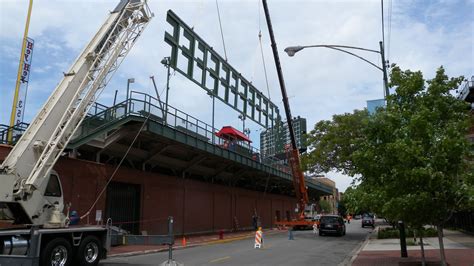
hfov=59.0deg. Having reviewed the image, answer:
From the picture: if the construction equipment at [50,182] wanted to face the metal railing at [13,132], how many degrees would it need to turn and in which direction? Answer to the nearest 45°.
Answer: approximately 90° to its right

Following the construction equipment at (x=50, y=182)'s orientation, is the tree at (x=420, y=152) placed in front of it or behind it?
behind

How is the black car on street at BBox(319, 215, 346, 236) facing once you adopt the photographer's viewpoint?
facing away from the viewer

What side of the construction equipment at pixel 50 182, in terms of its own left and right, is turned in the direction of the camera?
left

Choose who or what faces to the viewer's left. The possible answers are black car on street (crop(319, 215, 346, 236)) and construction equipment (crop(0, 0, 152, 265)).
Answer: the construction equipment

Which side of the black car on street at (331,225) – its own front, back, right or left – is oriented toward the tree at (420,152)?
back

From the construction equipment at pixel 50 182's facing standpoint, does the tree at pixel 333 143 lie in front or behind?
behind
